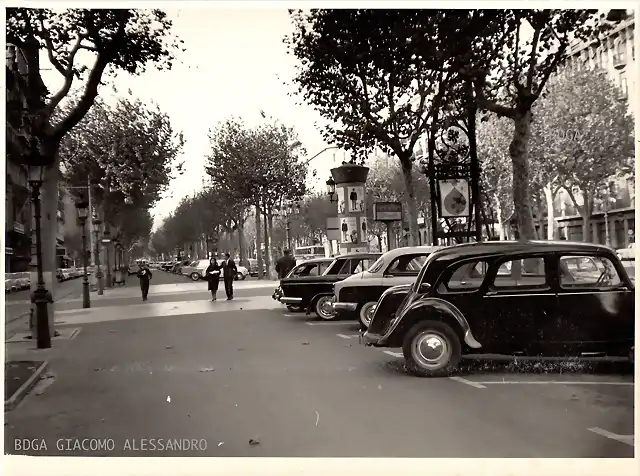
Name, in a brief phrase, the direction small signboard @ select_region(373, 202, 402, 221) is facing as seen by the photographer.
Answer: facing the viewer

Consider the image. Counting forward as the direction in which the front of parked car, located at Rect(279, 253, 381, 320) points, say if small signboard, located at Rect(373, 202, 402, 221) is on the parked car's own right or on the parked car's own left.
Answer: on the parked car's own right

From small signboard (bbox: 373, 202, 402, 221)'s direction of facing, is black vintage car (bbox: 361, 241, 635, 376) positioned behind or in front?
in front

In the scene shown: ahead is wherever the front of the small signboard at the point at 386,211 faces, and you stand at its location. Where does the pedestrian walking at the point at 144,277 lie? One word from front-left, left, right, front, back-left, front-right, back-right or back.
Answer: right

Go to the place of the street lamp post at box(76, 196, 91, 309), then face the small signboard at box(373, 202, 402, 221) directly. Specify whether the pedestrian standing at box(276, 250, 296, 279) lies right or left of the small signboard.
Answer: right

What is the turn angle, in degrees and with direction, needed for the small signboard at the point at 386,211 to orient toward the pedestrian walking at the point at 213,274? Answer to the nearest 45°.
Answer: approximately 135° to its right

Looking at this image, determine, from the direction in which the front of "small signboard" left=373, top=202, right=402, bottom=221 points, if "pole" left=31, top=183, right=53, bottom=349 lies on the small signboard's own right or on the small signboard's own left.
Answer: on the small signboard's own right

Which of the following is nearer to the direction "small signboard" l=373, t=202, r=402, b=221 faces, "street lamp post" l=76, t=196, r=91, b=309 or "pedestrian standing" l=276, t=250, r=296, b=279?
the street lamp post
